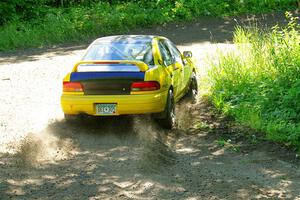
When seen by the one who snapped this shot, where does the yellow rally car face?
facing away from the viewer and to the right of the viewer
